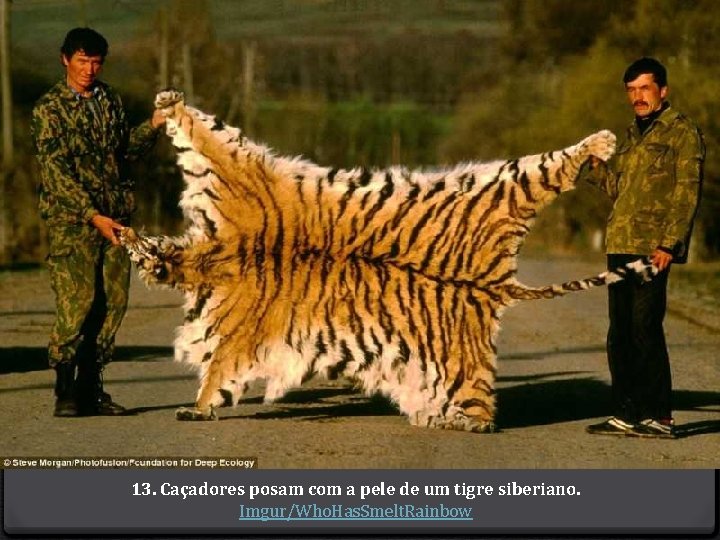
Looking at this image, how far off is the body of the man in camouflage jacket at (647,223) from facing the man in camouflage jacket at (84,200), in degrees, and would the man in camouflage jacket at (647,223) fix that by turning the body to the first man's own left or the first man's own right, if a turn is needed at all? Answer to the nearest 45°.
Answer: approximately 45° to the first man's own right

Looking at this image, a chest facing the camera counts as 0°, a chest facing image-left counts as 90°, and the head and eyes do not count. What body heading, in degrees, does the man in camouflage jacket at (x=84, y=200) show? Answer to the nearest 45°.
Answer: approximately 315°

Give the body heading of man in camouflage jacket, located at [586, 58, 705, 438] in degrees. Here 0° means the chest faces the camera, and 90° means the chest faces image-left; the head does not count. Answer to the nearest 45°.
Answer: approximately 45°
